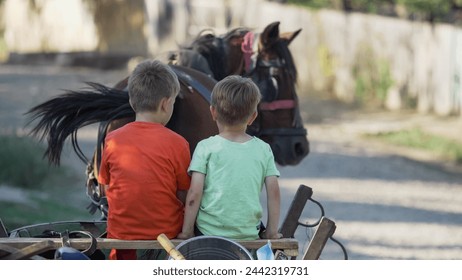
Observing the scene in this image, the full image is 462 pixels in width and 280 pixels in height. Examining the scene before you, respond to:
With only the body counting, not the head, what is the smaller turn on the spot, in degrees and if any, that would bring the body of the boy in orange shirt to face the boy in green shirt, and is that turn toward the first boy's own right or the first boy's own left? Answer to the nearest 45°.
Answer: approximately 90° to the first boy's own right

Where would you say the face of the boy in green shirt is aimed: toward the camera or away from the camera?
away from the camera

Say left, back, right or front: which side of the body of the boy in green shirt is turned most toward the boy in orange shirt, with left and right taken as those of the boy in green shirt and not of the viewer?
left

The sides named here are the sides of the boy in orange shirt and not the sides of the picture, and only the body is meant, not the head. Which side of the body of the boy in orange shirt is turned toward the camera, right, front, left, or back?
back

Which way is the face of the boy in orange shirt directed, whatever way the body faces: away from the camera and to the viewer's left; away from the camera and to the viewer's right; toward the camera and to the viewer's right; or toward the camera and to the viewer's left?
away from the camera and to the viewer's right

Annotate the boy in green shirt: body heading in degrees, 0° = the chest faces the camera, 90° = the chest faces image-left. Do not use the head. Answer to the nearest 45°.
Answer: approximately 180°

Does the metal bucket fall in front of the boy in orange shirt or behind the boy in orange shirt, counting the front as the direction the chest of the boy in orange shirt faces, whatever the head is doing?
behind
